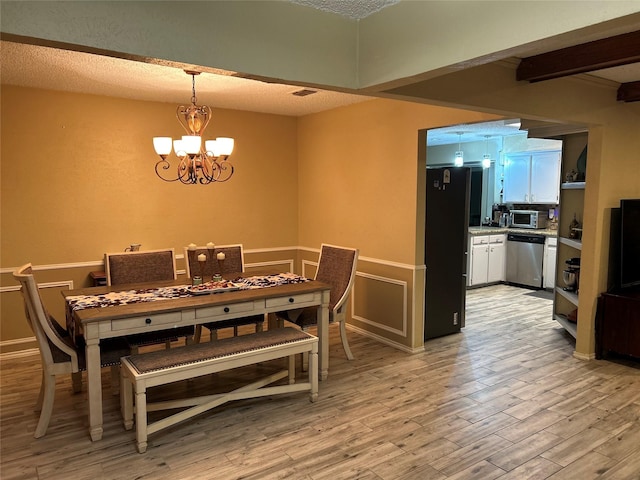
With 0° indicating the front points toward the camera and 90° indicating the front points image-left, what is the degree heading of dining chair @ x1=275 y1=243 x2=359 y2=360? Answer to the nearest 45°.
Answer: approximately 45°

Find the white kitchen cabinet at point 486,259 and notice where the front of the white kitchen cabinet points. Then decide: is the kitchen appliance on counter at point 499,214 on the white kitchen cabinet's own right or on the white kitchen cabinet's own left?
on the white kitchen cabinet's own left

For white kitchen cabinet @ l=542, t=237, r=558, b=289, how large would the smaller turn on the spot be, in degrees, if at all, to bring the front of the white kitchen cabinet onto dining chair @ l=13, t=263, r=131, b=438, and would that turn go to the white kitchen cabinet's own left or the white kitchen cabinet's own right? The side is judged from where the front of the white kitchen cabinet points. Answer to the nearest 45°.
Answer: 0° — it already faces it

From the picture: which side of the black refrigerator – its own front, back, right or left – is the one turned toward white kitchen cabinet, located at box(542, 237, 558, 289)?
front

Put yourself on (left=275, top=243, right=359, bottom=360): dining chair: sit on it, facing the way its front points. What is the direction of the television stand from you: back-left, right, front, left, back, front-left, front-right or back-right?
back-left

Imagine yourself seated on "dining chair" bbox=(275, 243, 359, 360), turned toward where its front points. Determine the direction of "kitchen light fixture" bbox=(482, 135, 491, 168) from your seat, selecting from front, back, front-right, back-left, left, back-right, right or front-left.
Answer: back

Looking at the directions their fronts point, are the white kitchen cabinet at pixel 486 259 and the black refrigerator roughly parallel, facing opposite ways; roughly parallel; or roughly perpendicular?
roughly perpendicular

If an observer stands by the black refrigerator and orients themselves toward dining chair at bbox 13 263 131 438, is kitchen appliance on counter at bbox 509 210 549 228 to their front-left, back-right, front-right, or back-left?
back-right

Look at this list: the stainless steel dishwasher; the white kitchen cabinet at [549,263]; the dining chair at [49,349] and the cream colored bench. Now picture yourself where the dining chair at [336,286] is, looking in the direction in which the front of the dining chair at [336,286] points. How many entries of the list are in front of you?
2

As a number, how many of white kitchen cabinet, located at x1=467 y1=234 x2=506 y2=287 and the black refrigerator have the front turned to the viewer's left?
0

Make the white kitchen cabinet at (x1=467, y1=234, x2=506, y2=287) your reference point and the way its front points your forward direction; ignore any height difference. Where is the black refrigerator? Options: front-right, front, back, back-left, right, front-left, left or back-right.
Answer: front-right

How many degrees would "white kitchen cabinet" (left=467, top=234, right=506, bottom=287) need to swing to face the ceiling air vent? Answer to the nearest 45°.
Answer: approximately 90° to its right

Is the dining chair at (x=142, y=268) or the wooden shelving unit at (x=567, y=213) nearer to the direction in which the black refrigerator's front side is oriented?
the wooden shelving unit

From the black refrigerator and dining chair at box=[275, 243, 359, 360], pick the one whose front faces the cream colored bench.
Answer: the dining chair

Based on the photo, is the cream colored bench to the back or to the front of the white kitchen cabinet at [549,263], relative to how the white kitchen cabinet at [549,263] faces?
to the front

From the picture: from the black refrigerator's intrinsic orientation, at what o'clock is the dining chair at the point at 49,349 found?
The dining chair is roughly at 6 o'clock from the black refrigerator.

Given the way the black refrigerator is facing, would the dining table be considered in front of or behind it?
behind

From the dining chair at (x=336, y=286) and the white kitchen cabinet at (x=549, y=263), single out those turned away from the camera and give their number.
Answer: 0
